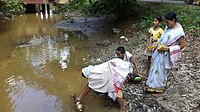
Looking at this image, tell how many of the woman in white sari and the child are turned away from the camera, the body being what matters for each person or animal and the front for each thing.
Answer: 0

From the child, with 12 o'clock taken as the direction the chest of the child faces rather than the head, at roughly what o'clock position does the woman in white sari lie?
The woman in white sari is roughly at 10 o'clock from the child.

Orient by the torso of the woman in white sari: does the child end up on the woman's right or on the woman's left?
on the woman's right

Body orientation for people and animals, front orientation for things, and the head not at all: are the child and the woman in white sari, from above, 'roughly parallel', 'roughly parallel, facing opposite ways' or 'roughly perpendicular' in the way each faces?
roughly parallel

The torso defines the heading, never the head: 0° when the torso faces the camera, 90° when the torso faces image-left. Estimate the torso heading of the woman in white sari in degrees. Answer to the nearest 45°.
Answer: approximately 45°
